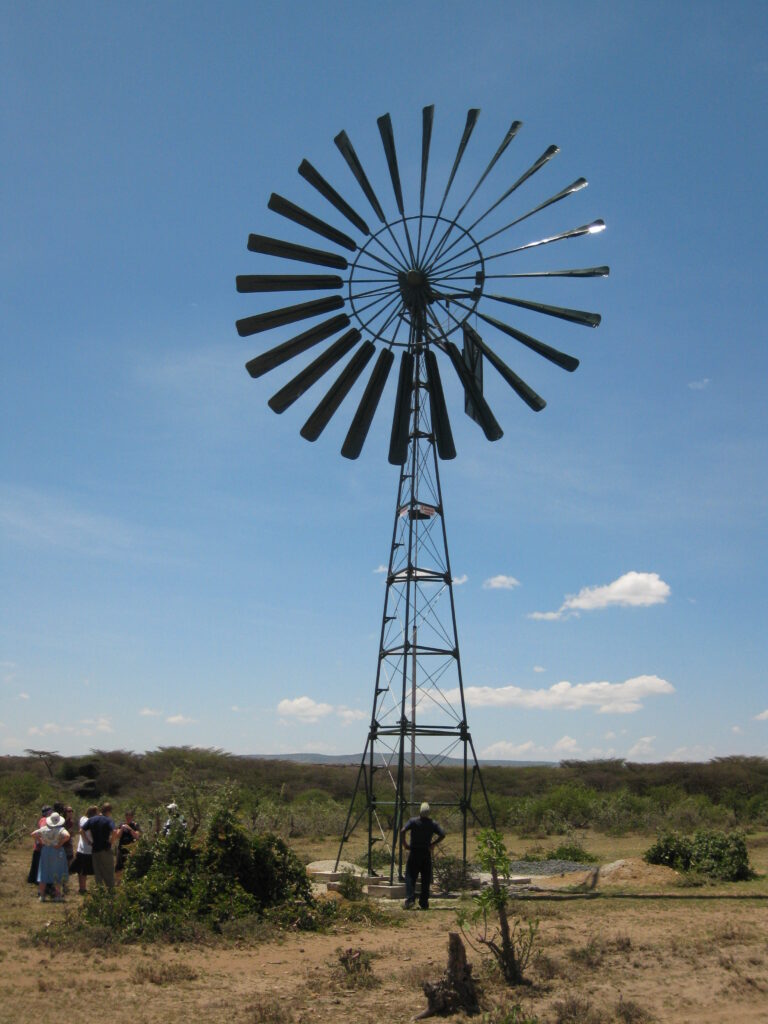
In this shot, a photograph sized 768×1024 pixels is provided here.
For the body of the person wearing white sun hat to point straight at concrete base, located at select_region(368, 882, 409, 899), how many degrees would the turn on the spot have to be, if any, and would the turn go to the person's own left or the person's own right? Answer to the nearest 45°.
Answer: approximately 90° to the person's own right

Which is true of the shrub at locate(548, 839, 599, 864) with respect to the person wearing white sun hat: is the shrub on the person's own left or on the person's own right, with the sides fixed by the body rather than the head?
on the person's own right

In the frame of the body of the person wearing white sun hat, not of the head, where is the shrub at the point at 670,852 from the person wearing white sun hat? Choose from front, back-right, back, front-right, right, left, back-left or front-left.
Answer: right

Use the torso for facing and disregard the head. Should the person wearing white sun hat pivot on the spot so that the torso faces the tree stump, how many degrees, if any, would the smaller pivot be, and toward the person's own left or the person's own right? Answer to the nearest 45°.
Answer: approximately 180°

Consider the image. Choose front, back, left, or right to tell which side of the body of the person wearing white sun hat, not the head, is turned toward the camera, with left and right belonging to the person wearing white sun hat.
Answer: back

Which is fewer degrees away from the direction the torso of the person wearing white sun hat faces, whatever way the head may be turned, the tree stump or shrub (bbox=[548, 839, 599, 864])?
the shrub

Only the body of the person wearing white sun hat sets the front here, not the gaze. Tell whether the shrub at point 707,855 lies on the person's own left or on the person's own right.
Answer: on the person's own right

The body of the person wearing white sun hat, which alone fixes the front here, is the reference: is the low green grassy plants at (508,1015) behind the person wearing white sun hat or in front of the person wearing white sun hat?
behind

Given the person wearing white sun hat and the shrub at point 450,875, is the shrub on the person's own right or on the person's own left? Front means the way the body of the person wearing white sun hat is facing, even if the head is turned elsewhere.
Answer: on the person's own right
